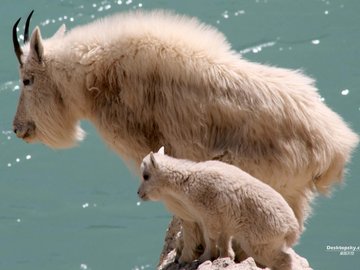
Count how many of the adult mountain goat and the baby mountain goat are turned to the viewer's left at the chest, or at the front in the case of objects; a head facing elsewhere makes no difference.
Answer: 2

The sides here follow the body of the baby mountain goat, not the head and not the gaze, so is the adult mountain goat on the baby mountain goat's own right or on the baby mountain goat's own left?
on the baby mountain goat's own right

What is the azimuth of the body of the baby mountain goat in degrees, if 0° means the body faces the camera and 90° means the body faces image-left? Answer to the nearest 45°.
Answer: approximately 90°

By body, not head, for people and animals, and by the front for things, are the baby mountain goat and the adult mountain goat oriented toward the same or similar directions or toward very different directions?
same or similar directions

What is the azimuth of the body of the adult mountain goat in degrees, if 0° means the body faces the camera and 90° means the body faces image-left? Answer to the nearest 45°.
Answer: approximately 90°

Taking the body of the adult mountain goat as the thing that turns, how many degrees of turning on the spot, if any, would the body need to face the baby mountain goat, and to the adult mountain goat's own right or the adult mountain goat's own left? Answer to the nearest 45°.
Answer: approximately 90° to the adult mountain goat's own left
